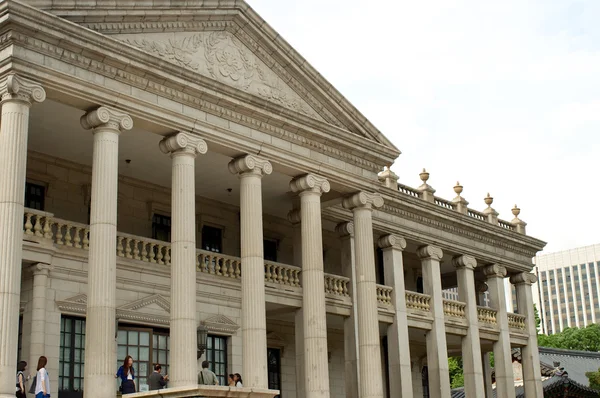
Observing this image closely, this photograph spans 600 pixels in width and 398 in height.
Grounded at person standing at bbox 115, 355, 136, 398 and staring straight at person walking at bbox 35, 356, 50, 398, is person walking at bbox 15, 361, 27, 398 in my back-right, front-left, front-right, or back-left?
front-right

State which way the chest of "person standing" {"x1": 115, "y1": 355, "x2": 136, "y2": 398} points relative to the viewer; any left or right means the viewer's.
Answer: facing the viewer and to the right of the viewer

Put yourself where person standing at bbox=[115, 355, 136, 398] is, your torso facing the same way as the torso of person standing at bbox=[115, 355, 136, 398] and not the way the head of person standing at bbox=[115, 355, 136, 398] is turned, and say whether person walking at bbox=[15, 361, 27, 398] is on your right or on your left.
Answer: on your right

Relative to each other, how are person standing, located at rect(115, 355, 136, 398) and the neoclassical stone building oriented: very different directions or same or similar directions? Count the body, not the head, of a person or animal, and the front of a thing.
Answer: same or similar directions

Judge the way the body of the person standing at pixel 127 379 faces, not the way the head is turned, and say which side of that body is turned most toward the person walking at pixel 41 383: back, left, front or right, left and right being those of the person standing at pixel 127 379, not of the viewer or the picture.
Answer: right
